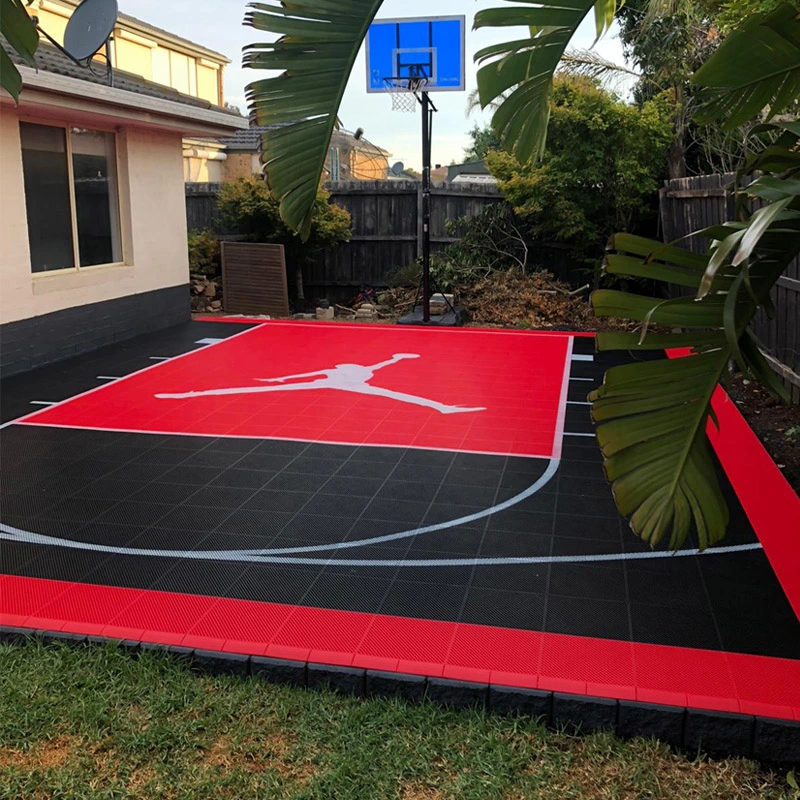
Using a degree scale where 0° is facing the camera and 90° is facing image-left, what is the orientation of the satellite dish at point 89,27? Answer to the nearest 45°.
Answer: approximately 45°

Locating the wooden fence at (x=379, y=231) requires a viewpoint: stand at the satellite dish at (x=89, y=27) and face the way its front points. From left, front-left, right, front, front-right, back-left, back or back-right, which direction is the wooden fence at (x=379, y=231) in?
back

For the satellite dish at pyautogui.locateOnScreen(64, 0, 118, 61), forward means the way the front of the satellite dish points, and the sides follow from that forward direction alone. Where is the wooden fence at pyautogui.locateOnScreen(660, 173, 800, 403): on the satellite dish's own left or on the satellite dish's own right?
on the satellite dish's own left

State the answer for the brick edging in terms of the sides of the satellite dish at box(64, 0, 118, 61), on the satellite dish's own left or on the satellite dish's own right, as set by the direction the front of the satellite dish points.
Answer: on the satellite dish's own left

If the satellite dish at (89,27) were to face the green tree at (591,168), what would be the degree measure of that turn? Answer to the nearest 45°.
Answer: approximately 135° to its left

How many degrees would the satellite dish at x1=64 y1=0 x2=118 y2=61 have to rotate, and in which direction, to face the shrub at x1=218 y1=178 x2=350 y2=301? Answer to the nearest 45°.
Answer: approximately 180°
